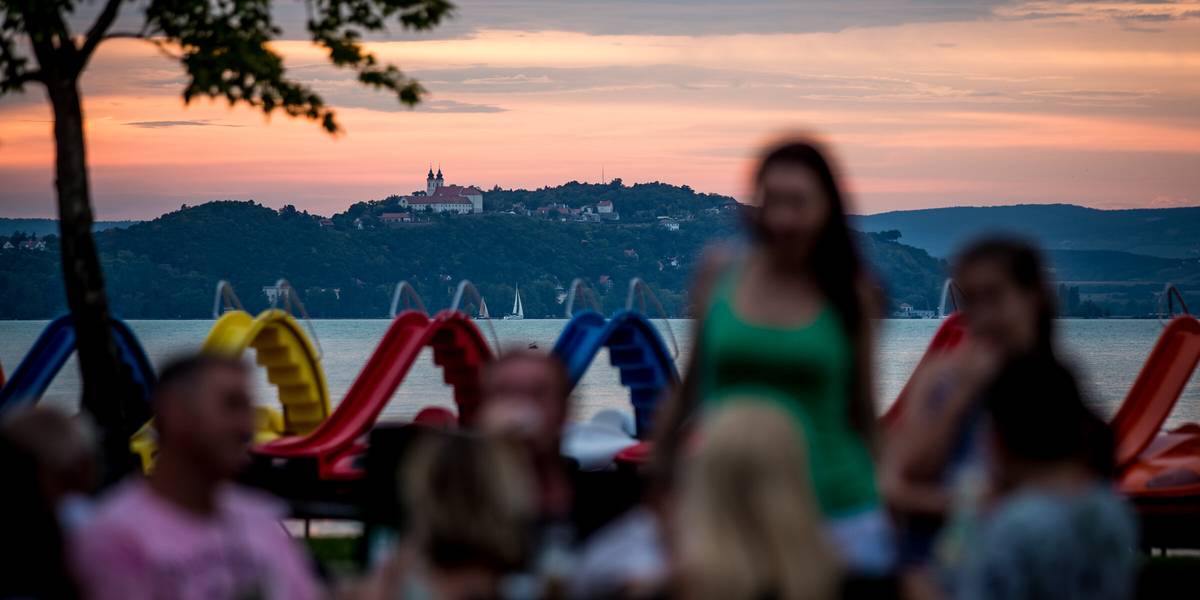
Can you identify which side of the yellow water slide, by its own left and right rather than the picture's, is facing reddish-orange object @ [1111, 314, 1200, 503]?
left

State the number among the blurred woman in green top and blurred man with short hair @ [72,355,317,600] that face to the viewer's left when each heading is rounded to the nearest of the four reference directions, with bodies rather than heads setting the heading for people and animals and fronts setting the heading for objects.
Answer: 0

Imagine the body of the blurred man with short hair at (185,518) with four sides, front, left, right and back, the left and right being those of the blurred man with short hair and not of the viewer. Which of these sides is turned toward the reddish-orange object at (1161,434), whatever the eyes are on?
left

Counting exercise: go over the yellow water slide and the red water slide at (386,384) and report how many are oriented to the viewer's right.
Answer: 0

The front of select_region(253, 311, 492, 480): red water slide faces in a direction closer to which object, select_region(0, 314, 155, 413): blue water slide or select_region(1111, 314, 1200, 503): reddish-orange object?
the blue water slide

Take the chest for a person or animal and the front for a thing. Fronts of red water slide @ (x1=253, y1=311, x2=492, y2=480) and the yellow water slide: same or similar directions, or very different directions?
same or similar directions

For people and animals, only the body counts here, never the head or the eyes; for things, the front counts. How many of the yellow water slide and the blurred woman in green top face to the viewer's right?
0

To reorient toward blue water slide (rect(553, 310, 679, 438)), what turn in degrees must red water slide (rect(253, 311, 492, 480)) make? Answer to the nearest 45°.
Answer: approximately 135° to its left

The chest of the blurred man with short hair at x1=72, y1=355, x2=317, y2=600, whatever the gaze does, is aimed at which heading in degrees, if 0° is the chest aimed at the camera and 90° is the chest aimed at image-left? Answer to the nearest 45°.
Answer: approximately 315°

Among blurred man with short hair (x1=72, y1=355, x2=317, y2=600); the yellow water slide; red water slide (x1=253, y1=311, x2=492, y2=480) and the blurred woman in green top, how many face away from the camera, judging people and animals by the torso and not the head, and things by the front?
0

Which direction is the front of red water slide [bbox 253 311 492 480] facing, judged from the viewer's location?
facing the viewer and to the left of the viewer

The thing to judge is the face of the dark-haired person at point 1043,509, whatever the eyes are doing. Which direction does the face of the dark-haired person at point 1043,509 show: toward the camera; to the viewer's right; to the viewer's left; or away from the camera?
away from the camera

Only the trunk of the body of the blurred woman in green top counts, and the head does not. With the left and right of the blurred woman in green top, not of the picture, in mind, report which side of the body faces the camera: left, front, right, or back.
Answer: front

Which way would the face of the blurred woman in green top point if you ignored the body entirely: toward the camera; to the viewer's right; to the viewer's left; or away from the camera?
toward the camera
